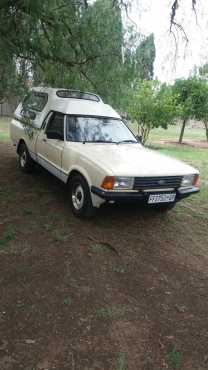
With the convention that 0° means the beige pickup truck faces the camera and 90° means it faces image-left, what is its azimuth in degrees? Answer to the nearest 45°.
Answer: approximately 315°

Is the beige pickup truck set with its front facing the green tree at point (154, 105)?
no

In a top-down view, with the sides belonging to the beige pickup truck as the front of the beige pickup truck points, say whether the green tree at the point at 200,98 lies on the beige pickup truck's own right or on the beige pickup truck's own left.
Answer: on the beige pickup truck's own left

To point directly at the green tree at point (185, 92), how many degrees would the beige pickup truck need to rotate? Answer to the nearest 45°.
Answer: approximately 135° to its left

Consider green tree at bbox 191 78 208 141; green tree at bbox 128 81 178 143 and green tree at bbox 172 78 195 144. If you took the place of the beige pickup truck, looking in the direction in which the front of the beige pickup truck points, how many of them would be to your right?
0
